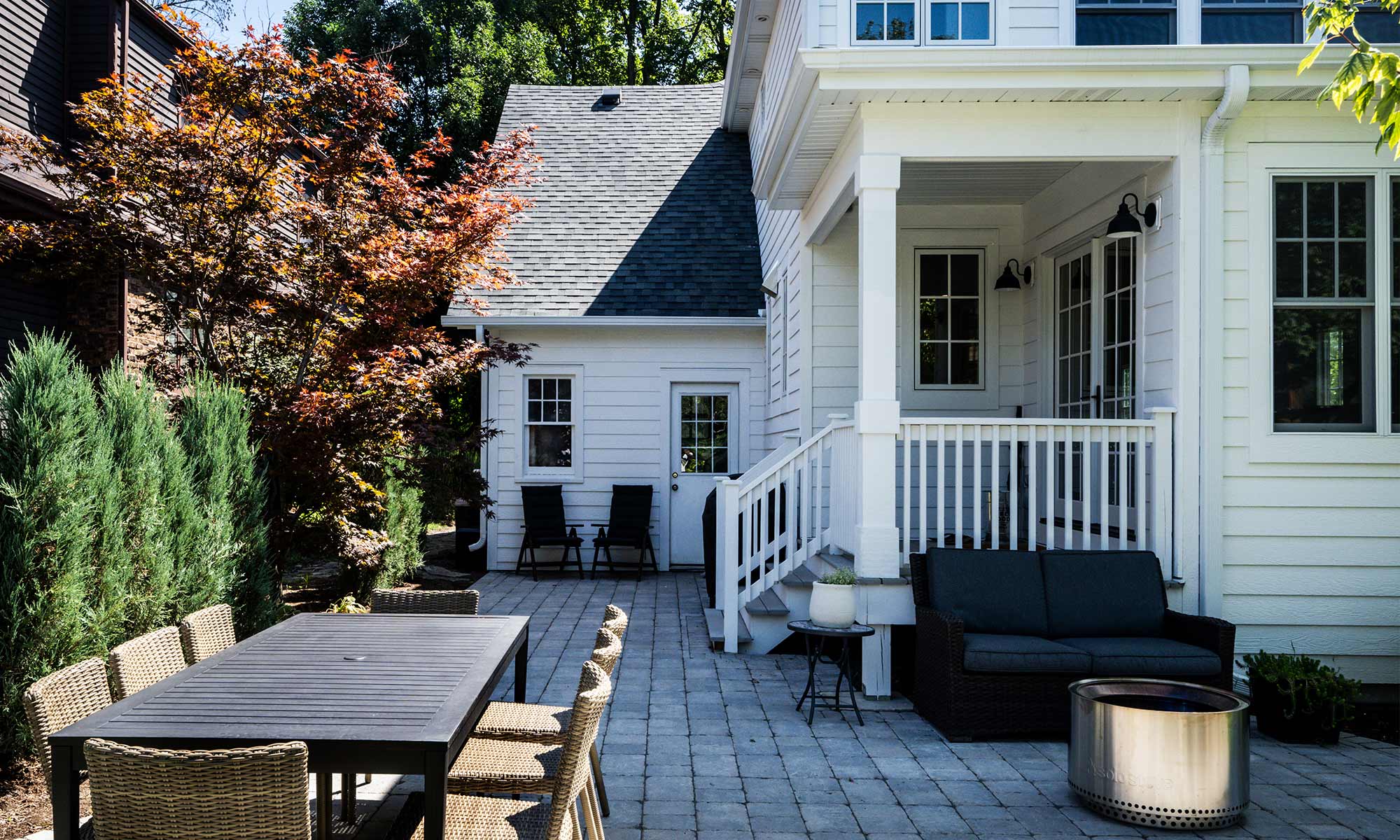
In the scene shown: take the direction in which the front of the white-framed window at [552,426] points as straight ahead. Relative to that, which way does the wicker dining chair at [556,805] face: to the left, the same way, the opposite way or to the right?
to the right

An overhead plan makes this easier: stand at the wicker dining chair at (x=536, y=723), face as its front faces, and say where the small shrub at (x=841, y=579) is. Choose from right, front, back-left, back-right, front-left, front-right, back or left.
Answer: back-right

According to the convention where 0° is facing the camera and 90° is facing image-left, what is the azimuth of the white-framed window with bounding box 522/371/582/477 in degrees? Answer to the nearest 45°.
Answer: approximately 0°

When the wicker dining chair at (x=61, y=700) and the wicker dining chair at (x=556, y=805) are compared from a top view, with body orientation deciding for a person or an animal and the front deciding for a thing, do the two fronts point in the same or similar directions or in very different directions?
very different directions

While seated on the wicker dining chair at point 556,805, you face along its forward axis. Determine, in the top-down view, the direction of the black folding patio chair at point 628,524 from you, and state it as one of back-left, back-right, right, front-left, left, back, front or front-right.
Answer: right

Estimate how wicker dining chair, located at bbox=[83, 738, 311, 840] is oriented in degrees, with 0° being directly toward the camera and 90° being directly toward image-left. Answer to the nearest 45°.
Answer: approximately 180°

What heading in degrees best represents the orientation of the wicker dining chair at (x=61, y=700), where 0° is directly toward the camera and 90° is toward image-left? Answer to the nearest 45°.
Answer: approximately 315°

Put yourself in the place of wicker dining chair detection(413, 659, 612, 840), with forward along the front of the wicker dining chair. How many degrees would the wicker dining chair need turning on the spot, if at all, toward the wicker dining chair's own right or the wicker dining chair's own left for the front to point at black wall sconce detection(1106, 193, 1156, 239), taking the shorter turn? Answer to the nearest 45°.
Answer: approximately 135° to the wicker dining chair's own right

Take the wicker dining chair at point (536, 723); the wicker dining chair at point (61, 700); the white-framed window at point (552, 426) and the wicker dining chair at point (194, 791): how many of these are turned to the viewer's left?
1

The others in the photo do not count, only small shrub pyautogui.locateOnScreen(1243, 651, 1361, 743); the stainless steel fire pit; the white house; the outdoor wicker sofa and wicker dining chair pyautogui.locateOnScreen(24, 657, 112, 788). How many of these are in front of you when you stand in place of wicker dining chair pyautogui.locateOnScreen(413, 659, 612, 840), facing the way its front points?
1

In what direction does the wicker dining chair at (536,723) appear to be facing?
to the viewer's left

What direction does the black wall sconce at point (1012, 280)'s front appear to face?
to the viewer's left

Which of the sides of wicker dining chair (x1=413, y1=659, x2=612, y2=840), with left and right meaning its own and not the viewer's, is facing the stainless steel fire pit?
back

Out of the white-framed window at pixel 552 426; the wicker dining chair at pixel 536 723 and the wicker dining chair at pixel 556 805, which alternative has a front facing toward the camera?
the white-framed window

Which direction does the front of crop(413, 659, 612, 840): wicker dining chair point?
to the viewer's left
